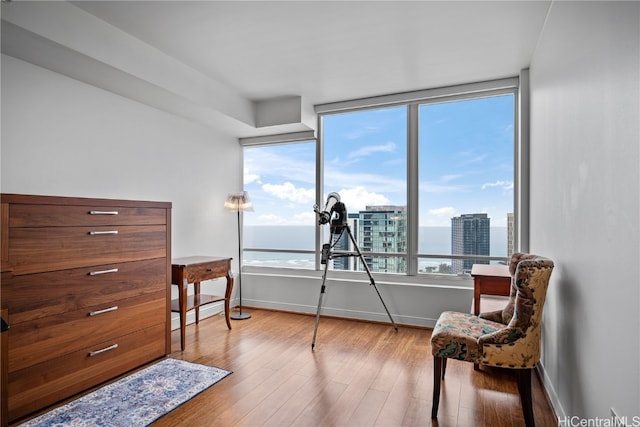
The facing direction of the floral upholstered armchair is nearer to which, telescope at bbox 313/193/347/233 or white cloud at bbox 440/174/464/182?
the telescope

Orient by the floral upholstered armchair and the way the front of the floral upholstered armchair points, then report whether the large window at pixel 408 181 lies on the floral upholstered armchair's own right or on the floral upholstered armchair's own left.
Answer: on the floral upholstered armchair's own right

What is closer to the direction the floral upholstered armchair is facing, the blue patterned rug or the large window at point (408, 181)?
the blue patterned rug

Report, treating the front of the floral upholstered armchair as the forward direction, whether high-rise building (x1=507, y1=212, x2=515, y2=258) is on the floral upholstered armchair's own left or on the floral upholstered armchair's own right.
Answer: on the floral upholstered armchair's own right

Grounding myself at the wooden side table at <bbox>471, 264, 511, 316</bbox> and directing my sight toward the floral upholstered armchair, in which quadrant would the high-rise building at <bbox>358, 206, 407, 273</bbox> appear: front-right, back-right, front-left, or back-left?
back-right

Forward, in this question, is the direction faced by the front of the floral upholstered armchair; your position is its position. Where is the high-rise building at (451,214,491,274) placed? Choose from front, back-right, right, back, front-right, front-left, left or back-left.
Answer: right

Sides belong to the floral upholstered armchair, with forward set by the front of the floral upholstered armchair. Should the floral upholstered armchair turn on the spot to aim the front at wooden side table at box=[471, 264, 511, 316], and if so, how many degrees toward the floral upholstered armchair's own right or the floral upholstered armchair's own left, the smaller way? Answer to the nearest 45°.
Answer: approximately 90° to the floral upholstered armchair's own right

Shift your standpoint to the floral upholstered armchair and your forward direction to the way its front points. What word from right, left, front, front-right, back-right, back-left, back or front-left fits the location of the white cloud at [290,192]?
front-right

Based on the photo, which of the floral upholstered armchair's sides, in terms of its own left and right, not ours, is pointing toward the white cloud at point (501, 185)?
right

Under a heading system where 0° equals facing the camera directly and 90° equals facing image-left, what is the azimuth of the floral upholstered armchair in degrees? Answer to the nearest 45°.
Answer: approximately 90°
